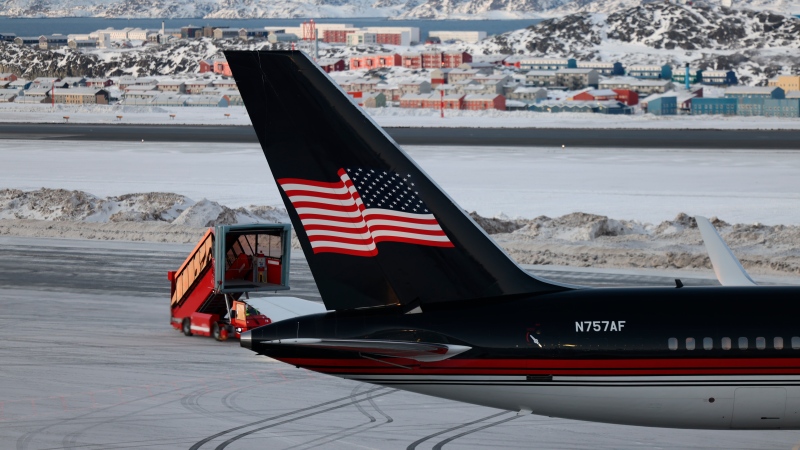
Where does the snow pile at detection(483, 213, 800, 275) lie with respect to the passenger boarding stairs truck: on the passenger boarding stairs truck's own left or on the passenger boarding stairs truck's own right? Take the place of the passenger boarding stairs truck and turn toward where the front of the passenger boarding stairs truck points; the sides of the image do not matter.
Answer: on the passenger boarding stairs truck's own left

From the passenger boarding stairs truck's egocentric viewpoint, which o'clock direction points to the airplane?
The airplane is roughly at 1 o'clock from the passenger boarding stairs truck.

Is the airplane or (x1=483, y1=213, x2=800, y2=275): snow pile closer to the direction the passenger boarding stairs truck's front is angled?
the airplane

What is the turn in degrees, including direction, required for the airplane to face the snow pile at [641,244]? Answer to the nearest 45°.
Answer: approximately 90° to its left

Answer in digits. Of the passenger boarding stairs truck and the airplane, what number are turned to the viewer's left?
0

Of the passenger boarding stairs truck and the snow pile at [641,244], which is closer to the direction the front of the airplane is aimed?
the snow pile

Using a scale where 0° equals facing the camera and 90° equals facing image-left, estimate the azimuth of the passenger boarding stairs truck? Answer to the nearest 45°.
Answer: approximately 315°

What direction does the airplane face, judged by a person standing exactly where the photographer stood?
facing to the right of the viewer

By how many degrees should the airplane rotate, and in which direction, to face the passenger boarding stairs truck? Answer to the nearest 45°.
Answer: approximately 135° to its left
